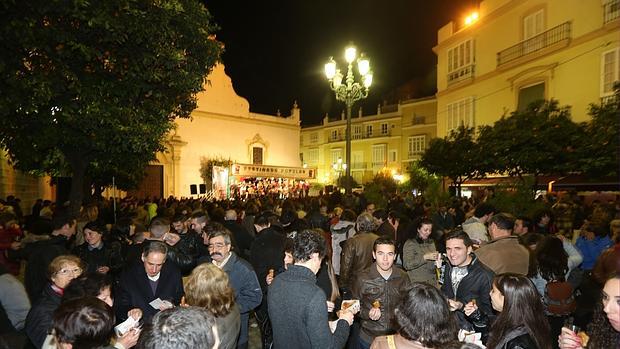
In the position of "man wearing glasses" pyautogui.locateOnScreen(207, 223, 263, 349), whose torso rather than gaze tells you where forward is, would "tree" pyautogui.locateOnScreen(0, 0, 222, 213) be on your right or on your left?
on your right

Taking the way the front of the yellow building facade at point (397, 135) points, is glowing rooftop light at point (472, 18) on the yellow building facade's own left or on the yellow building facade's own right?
on the yellow building facade's own left

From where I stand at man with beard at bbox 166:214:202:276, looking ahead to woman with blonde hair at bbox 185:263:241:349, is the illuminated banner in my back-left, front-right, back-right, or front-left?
back-left

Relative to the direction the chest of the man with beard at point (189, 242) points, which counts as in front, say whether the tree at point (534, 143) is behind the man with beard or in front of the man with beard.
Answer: behind

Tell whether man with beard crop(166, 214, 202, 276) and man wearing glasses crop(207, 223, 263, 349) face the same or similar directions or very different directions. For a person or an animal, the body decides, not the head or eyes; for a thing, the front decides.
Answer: same or similar directions

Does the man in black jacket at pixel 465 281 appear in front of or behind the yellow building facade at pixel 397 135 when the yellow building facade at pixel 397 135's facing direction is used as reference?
in front

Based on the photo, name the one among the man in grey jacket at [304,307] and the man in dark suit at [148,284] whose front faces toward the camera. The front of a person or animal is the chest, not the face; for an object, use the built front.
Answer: the man in dark suit

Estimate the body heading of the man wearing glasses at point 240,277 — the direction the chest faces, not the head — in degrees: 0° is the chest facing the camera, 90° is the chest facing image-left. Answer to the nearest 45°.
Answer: approximately 45°

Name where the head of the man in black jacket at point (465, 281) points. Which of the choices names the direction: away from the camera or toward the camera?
toward the camera

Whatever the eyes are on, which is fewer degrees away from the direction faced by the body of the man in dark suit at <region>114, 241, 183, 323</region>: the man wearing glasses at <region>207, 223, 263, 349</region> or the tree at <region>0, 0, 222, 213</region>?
the man wearing glasses

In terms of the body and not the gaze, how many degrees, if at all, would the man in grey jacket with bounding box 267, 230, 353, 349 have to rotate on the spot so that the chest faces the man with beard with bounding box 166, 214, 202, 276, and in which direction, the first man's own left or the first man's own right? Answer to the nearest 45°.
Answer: approximately 90° to the first man's own left

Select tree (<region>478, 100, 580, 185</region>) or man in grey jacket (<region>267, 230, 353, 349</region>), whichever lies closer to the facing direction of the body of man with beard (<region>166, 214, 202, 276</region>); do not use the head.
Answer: the man in grey jacket

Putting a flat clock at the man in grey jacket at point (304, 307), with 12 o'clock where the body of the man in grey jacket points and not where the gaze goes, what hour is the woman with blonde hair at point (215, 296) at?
The woman with blonde hair is roughly at 8 o'clock from the man in grey jacket.

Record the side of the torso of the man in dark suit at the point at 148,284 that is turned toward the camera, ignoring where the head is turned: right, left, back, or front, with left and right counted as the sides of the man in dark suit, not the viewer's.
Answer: front

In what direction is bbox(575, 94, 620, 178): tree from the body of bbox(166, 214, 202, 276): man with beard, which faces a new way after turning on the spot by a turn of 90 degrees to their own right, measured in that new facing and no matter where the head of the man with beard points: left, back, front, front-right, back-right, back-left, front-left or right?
back-right

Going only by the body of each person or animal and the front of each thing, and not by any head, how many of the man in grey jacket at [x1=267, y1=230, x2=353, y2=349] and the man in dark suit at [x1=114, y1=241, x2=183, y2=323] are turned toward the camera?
1
